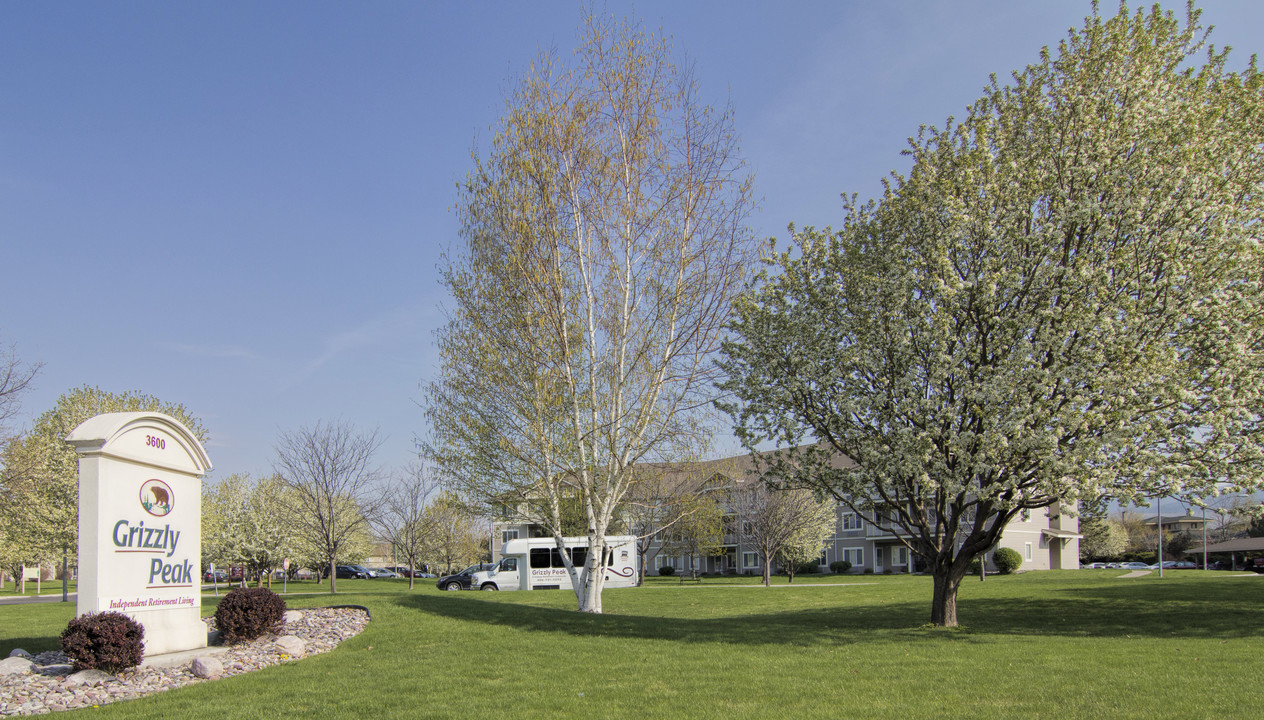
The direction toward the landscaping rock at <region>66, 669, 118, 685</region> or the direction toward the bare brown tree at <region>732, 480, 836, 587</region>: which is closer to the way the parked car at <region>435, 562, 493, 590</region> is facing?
the landscaping rock

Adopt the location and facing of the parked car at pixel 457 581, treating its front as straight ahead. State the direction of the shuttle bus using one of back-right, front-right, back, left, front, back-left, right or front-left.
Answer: back-left

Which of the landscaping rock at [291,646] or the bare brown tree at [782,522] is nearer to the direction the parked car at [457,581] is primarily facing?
the landscaping rock

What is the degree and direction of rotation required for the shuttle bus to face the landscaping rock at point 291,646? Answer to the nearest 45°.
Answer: approximately 90° to its left

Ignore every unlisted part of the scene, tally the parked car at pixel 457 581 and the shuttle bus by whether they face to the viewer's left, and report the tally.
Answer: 2

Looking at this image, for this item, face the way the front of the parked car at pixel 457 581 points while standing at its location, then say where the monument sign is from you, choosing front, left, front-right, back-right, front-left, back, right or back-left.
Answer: left

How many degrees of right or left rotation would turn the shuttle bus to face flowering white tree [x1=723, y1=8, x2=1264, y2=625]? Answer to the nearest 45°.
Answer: approximately 90° to its left

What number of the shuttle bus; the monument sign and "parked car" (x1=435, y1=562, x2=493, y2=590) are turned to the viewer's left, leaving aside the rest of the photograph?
2

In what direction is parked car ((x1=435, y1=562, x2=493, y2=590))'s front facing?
to the viewer's left

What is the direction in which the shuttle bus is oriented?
to the viewer's left
